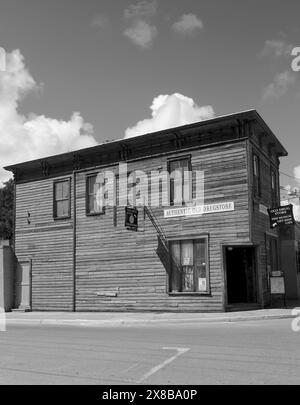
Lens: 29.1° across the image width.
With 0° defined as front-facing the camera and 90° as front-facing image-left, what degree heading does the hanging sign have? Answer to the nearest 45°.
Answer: approximately 315°

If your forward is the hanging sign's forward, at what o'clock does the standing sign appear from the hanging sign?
The standing sign is roughly at 11 o'clock from the hanging sign.

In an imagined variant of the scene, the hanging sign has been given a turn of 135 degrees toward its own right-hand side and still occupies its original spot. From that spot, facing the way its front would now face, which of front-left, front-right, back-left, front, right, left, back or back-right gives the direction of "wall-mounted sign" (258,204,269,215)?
back

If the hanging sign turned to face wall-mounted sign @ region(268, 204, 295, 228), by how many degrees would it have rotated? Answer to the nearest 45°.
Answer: approximately 45° to its left
